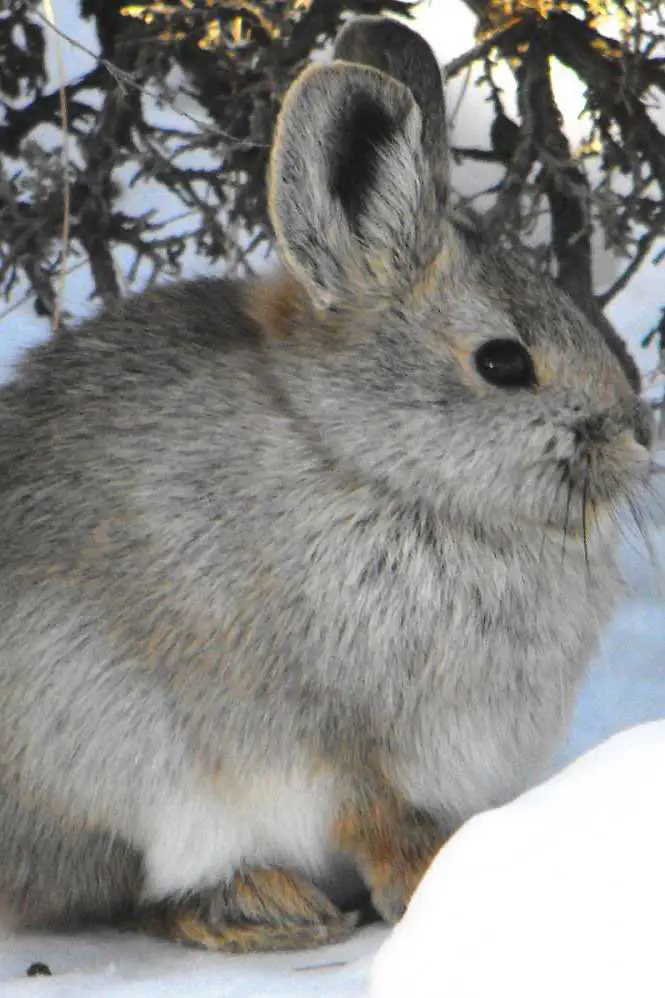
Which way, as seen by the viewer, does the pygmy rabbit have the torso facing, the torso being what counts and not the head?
to the viewer's right

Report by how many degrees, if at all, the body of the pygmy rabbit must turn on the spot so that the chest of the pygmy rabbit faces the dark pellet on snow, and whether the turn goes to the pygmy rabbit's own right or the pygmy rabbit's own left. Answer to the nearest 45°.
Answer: approximately 180°
